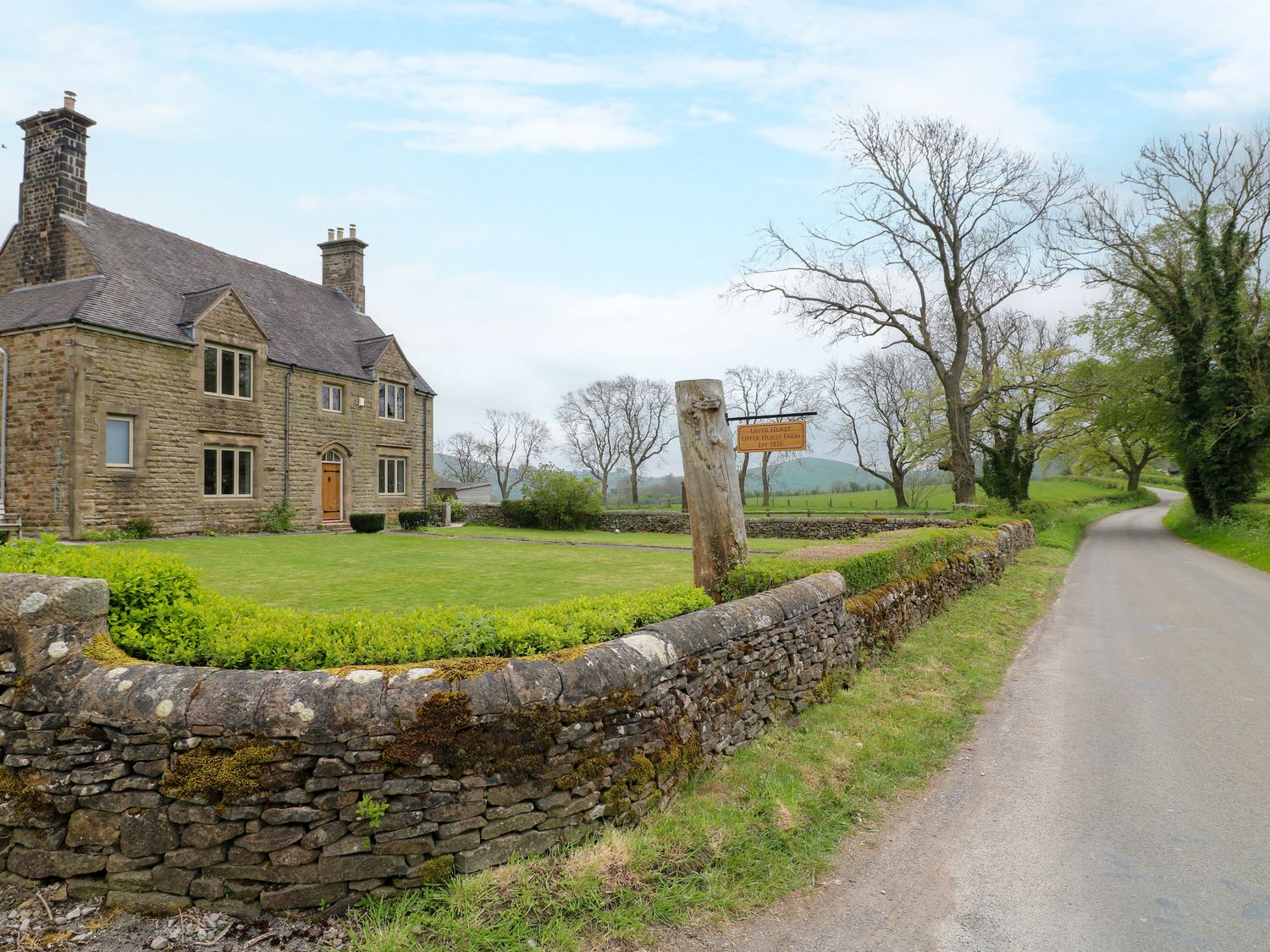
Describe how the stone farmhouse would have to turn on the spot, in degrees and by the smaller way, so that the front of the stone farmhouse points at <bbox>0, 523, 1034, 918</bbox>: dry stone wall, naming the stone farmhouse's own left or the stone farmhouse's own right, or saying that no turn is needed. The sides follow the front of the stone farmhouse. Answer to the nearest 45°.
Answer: approximately 45° to the stone farmhouse's own right

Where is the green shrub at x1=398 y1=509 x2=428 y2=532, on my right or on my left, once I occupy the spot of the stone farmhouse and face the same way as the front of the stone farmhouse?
on my left

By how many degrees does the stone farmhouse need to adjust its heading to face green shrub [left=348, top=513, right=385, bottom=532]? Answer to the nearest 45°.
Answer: approximately 45° to its left

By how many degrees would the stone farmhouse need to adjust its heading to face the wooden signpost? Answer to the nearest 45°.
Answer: approximately 45° to its right

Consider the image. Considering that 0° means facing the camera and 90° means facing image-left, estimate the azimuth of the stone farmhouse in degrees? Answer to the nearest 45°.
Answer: approximately 315°
